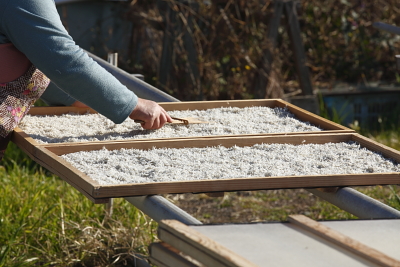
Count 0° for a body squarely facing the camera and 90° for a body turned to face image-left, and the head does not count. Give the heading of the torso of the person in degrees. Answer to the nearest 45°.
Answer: approximately 270°

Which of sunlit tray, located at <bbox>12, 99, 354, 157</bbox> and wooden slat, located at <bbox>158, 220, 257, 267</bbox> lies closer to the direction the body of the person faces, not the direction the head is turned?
the sunlit tray

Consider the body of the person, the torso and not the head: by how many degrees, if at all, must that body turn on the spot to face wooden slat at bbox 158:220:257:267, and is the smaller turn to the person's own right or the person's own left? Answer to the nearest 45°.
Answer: approximately 90° to the person's own right

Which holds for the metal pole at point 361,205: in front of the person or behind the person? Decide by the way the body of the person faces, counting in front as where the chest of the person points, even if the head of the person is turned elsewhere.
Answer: in front

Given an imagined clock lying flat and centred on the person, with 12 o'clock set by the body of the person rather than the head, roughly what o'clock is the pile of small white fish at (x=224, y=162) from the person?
The pile of small white fish is roughly at 1 o'clock from the person.

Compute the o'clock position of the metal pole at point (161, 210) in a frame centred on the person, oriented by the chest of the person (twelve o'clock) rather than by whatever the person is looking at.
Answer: The metal pole is roughly at 2 o'clock from the person.

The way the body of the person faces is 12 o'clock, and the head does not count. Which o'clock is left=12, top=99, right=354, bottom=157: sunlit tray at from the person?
The sunlit tray is roughly at 11 o'clock from the person.

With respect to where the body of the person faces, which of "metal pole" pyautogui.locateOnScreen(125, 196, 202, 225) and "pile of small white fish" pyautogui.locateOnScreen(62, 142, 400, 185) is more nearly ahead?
the pile of small white fish
